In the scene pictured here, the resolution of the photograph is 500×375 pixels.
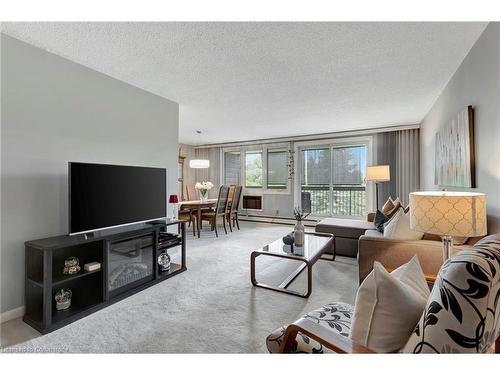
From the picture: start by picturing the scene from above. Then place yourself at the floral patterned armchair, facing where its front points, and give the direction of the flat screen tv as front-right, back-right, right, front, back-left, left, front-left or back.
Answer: front-left

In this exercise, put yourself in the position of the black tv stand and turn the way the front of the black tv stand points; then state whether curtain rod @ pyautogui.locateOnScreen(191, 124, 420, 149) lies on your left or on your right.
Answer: on your left

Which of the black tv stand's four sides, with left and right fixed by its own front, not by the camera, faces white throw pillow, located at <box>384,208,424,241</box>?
front

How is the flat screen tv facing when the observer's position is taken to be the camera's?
facing the viewer and to the right of the viewer

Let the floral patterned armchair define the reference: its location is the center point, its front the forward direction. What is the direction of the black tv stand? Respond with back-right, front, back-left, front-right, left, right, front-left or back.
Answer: front-left

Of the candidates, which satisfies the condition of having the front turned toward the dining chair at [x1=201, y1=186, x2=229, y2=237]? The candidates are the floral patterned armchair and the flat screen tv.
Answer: the floral patterned armchair

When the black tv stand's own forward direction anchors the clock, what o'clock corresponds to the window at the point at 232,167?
The window is roughly at 9 o'clock from the black tv stand.

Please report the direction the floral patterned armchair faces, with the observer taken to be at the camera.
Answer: facing away from the viewer and to the left of the viewer

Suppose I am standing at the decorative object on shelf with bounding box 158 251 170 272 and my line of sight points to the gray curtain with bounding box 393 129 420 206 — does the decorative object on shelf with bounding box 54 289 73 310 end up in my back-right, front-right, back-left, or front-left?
back-right

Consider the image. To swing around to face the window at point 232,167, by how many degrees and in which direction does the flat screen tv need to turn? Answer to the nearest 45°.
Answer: approximately 90° to its left

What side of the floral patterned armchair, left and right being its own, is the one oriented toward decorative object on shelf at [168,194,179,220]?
front

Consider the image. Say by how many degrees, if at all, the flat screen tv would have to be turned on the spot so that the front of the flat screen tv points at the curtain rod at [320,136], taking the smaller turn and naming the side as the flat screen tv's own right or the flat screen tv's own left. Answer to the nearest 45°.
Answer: approximately 45° to the flat screen tv's own left
